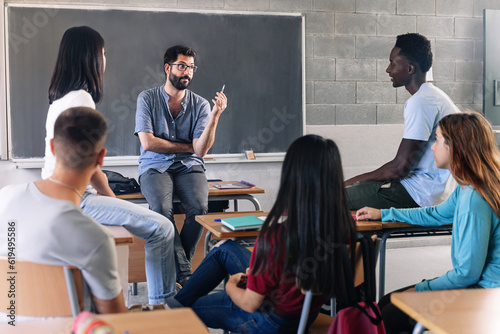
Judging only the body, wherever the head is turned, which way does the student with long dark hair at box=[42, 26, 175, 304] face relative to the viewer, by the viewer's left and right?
facing to the right of the viewer

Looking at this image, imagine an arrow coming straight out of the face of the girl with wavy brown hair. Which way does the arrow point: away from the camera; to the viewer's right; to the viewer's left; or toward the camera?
to the viewer's left

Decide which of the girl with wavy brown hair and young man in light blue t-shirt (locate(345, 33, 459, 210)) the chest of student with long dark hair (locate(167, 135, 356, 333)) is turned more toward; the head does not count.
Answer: the young man in light blue t-shirt

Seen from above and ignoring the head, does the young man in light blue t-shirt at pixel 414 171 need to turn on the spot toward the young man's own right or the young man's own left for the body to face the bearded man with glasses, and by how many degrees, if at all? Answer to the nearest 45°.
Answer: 0° — they already face them

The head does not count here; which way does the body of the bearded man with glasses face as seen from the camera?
toward the camera

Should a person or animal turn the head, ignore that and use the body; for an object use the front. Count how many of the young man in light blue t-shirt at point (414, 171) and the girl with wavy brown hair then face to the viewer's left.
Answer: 2

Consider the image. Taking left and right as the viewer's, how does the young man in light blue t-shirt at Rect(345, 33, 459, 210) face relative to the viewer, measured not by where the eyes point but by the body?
facing to the left of the viewer

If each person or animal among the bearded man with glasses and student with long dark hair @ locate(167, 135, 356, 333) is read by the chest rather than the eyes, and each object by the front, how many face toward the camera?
1

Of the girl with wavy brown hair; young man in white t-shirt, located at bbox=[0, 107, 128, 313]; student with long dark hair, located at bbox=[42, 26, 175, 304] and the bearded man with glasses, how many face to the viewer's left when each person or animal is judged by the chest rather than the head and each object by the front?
1

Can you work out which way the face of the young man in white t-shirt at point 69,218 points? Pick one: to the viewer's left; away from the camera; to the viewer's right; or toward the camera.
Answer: away from the camera

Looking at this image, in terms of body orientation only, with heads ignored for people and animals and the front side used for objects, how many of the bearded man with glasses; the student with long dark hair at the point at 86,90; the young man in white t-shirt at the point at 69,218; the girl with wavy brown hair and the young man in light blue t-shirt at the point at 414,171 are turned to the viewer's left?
2

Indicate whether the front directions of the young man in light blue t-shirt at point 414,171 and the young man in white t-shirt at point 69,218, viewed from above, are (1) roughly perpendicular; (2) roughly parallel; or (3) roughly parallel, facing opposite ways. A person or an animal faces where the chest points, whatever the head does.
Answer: roughly perpendicular

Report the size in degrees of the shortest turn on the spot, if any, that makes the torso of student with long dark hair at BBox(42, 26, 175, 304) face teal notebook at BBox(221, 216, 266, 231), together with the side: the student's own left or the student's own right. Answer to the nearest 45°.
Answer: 0° — they already face it

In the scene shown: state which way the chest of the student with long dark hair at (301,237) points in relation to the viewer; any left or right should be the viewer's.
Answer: facing away from the viewer and to the left of the viewer
